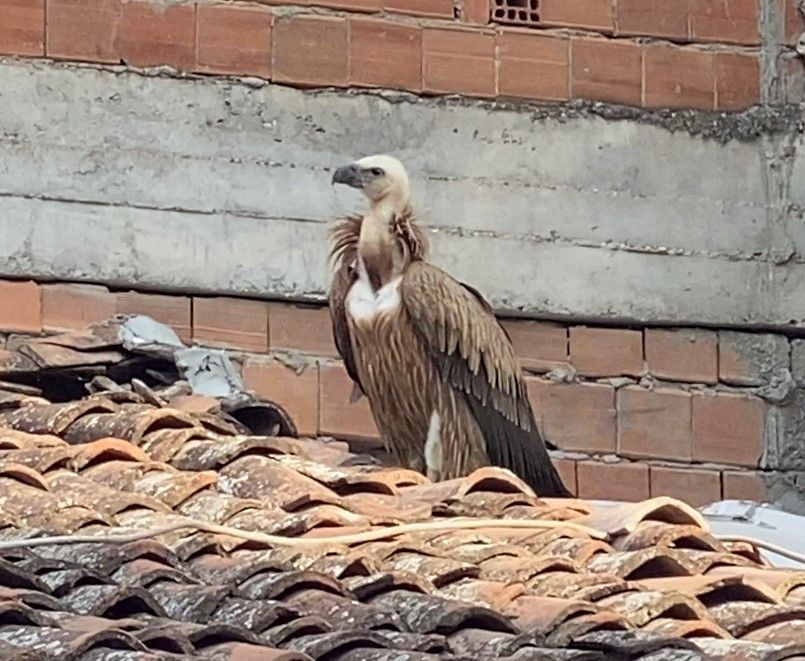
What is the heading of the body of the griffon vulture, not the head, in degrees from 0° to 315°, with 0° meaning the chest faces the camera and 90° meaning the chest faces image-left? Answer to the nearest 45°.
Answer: approximately 45°
